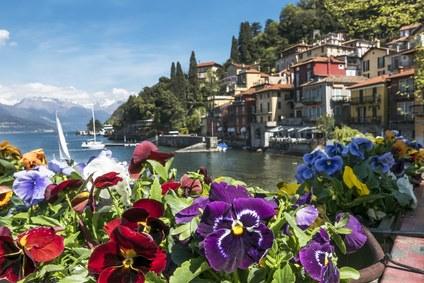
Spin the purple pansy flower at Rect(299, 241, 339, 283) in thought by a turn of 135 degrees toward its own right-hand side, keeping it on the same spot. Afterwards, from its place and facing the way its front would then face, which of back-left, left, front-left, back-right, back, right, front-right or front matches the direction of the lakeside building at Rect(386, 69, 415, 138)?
right

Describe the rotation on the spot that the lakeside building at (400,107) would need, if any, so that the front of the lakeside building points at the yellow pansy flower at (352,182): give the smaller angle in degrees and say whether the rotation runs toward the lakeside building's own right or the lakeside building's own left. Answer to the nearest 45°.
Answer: approximately 45° to the lakeside building's own left

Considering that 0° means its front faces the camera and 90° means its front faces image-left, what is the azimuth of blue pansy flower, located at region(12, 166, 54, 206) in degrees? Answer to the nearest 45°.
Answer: approximately 0°

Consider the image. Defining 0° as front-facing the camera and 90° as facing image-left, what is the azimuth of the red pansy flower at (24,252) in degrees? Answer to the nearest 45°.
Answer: approximately 0°

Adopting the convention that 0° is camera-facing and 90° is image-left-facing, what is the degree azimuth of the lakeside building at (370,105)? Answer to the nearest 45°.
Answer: approximately 45°

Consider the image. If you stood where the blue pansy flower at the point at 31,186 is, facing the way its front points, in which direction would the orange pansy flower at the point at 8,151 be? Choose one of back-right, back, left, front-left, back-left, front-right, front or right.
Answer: back

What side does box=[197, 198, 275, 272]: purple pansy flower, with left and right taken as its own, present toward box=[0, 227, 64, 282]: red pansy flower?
right

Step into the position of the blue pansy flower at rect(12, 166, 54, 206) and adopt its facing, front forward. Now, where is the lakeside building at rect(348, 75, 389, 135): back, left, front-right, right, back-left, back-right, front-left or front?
back-left

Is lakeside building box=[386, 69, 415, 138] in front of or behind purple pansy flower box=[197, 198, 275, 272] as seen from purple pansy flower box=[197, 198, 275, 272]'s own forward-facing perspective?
behind

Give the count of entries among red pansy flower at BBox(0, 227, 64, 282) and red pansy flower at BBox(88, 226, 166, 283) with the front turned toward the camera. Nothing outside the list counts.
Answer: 2

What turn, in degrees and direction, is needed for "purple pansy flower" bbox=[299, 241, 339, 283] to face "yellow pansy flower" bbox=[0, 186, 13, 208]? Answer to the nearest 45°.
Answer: approximately 135° to its right
